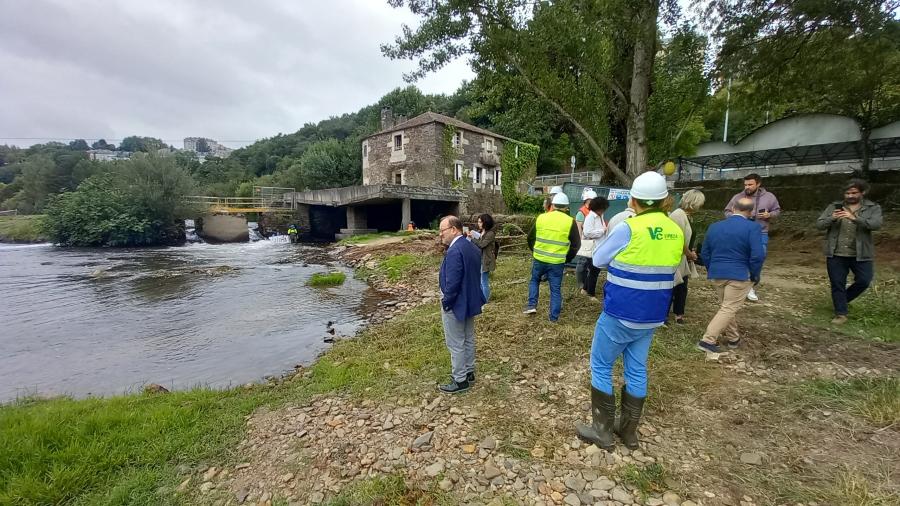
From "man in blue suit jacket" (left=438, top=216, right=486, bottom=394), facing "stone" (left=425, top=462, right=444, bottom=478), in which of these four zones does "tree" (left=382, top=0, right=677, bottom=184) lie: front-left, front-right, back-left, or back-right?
back-left

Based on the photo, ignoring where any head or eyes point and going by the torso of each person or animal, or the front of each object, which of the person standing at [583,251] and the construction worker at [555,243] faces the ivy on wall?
the construction worker

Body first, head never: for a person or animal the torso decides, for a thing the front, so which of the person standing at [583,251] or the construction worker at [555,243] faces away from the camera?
the construction worker

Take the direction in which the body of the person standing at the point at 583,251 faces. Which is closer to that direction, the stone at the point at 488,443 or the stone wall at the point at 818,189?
the stone wall

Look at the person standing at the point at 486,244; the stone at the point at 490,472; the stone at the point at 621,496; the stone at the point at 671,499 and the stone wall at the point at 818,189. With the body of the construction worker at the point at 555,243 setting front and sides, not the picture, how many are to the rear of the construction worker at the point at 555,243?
3

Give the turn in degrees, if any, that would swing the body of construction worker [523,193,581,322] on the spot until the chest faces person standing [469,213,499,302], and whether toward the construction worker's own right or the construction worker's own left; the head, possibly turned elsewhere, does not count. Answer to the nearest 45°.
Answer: approximately 45° to the construction worker's own left

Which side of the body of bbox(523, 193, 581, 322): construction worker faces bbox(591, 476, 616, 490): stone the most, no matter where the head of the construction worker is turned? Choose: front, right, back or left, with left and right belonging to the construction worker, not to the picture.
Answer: back

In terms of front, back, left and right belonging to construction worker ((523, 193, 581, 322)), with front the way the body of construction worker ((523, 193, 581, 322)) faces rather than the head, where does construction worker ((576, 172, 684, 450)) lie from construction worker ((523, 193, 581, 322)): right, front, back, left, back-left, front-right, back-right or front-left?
back

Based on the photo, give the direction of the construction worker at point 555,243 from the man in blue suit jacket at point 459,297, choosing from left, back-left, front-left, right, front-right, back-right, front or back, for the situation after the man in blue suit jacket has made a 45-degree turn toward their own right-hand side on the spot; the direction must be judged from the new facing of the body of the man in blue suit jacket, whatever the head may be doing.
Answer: right

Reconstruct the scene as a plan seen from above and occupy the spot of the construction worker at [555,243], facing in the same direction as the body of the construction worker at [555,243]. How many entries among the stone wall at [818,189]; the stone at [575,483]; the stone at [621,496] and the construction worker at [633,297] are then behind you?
3

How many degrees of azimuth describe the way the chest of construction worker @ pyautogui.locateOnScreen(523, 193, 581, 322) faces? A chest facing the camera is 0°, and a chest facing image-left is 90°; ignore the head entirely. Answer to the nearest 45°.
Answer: approximately 180°

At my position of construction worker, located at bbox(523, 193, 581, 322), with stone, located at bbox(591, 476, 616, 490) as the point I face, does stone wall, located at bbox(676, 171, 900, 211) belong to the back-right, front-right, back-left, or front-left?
back-left

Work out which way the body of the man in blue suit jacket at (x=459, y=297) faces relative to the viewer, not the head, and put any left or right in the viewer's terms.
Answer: facing to the left of the viewer
